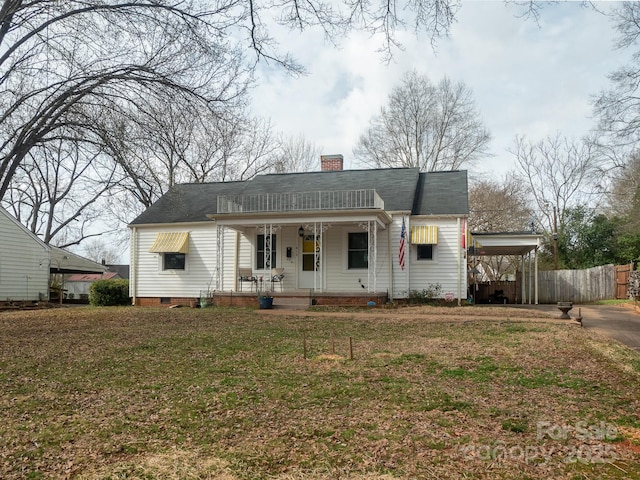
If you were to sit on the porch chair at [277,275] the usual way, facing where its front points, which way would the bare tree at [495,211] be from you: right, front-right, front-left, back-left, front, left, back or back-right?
back-left

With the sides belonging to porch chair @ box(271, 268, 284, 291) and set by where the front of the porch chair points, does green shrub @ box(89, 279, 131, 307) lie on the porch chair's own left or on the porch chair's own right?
on the porch chair's own right

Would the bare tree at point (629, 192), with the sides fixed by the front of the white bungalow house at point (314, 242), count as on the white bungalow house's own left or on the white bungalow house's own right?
on the white bungalow house's own left

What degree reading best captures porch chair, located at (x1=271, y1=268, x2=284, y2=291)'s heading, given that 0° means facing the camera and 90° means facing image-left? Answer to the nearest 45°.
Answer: approximately 0°

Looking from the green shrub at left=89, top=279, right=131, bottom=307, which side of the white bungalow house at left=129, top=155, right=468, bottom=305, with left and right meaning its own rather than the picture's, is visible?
right

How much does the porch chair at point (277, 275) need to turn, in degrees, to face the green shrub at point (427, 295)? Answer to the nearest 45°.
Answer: approximately 90° to its left

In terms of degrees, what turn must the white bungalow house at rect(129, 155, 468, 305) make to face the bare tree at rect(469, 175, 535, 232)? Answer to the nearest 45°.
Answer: approximately 135° to its left
